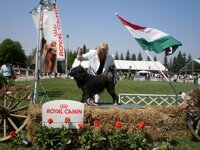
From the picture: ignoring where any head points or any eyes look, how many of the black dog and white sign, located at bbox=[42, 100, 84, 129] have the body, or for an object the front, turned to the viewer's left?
1

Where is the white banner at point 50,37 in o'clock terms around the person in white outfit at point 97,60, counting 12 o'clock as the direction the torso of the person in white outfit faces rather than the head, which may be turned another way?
The white banner is roughly at 4 o'clock from the person in white outfit.

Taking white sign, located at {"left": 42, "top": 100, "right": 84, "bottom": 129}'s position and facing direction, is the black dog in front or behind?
behind

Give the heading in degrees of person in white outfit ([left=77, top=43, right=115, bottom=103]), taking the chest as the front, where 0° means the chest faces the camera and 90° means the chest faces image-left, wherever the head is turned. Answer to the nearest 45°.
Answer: approximately 0°

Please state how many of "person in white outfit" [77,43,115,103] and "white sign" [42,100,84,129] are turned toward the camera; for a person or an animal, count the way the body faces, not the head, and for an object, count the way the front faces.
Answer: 2

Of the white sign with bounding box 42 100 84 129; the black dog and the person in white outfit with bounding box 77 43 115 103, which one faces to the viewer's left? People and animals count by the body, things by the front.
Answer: the black dog

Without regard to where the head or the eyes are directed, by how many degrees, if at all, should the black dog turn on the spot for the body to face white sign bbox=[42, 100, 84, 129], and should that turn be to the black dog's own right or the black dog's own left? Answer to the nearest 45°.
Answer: approximately 90° to the black dog's own left

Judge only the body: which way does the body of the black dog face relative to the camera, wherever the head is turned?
to the viewer's left

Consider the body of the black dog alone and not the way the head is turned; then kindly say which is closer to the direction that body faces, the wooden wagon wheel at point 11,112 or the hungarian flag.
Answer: the wooden wagon wheel

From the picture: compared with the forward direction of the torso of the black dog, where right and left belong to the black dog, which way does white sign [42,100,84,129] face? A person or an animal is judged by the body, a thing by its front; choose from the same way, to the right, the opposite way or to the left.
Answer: to the left

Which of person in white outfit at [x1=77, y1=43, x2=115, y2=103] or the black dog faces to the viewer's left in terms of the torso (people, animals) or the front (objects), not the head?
the black dog
